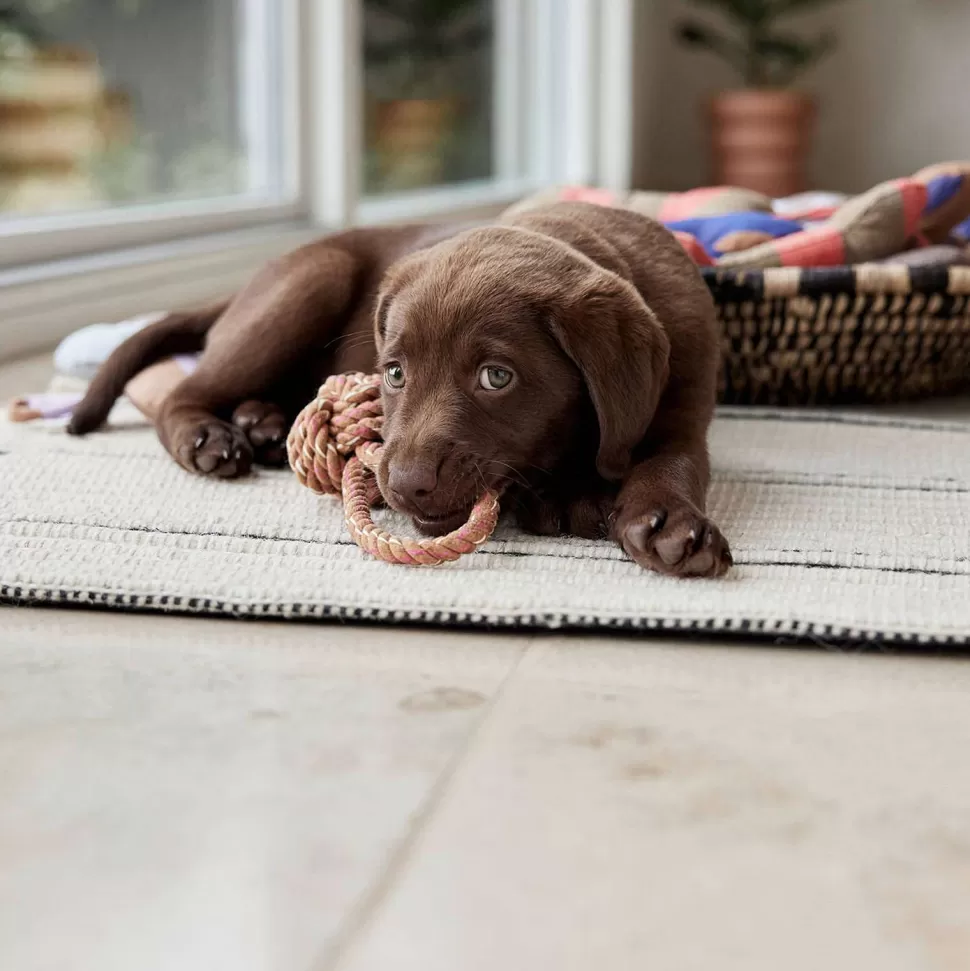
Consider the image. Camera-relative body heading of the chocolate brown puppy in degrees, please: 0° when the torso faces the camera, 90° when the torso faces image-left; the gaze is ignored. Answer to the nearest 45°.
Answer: approximately 315°

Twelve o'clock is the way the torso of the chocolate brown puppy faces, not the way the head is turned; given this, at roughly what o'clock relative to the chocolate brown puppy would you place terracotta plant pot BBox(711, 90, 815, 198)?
The terracotta plant pot is roughly at 8 o'clock from the chocolate brown puppy.

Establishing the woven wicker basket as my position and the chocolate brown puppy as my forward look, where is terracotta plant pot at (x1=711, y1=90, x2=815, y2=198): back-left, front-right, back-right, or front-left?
back-right

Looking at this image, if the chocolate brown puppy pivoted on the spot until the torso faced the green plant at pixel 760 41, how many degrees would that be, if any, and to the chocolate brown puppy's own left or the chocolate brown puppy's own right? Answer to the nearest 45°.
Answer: approximately 135° to the chocolate brown puppy's own left

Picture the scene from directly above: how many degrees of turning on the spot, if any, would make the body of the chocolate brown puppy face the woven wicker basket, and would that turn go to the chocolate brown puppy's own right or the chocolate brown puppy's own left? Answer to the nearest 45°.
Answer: approximately 90° to the chocolate brown puppy's own left

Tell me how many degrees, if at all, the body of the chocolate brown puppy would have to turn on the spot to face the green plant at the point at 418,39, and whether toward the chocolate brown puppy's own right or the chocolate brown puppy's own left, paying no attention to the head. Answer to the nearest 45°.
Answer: approximately 135° to the chocolate brown puppy's own left

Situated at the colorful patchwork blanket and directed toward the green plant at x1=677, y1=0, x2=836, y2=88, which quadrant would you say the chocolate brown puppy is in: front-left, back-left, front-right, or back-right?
back-left

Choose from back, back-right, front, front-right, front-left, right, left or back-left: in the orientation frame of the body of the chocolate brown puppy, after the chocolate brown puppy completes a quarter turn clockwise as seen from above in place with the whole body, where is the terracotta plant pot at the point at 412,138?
back-right
